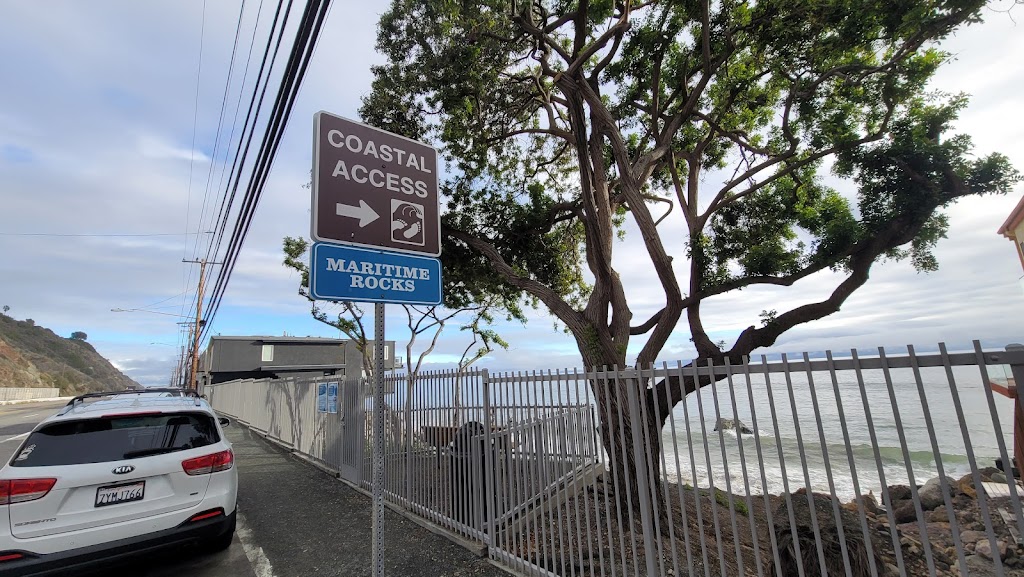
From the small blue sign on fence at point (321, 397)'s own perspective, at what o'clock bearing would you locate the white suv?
The white suv is roughly at 11 o'clock from the small blue sign on fence.

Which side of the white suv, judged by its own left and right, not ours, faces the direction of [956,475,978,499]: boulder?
right

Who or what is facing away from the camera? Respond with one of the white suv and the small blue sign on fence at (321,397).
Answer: the white suv

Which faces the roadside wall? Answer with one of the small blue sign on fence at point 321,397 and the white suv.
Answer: the white suv

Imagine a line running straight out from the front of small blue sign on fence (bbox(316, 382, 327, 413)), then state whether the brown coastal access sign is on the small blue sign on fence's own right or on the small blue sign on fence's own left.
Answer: on the small blue sign on fence's own left

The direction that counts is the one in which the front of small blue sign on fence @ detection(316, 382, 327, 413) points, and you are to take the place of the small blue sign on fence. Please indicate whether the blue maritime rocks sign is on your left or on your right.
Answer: on your left

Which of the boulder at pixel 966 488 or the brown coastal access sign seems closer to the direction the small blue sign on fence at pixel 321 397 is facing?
the brown coastal access sign

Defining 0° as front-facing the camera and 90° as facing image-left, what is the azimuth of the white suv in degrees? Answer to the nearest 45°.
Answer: approximately 180°

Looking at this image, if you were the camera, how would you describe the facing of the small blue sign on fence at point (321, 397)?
facing the viewer and to the left of the viewer

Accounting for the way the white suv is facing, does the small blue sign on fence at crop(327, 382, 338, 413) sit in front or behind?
in front

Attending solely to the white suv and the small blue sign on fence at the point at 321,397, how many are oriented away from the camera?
1

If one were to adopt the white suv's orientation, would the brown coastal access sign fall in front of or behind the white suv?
behind
